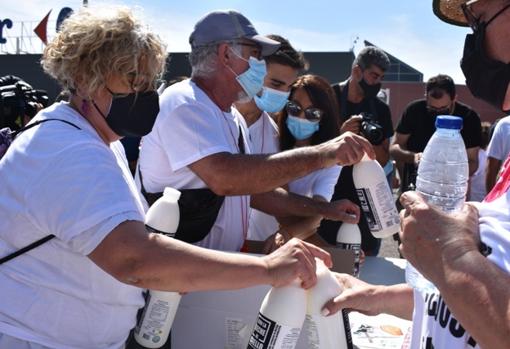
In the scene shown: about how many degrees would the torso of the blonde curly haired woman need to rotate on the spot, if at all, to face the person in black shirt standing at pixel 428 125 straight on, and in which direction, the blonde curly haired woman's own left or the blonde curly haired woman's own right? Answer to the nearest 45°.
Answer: approximately 45° to the blonde curly haired woman's own left

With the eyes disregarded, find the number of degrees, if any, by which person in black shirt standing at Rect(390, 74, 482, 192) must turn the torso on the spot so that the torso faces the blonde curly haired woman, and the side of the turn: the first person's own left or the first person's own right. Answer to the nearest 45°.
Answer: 0° — they already face them

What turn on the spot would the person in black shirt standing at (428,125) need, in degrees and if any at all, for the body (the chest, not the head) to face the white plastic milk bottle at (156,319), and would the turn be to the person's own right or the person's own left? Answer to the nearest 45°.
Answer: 0° — they already face it

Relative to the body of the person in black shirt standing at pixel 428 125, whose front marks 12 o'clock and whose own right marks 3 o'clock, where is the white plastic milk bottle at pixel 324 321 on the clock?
The white plastic milk bottle is roughly at 12 o'clock from the person in black shirt standing.

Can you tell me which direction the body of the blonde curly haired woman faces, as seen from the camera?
to the viewer's right

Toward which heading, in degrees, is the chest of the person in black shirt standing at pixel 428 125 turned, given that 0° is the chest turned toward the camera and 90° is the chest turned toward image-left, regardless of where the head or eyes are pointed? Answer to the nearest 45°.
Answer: approximately 0°
